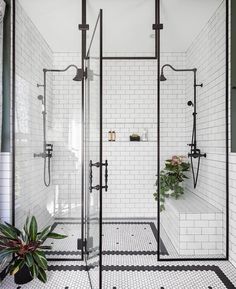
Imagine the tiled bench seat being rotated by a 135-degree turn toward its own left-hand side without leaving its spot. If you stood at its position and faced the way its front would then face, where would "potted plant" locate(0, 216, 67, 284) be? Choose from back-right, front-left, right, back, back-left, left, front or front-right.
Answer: right

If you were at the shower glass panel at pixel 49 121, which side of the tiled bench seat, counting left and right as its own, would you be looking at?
front

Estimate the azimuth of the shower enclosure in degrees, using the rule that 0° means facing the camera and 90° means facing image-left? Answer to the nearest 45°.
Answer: approximately 0°

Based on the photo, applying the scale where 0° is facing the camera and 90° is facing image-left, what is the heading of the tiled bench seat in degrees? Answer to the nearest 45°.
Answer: approximately 90°
